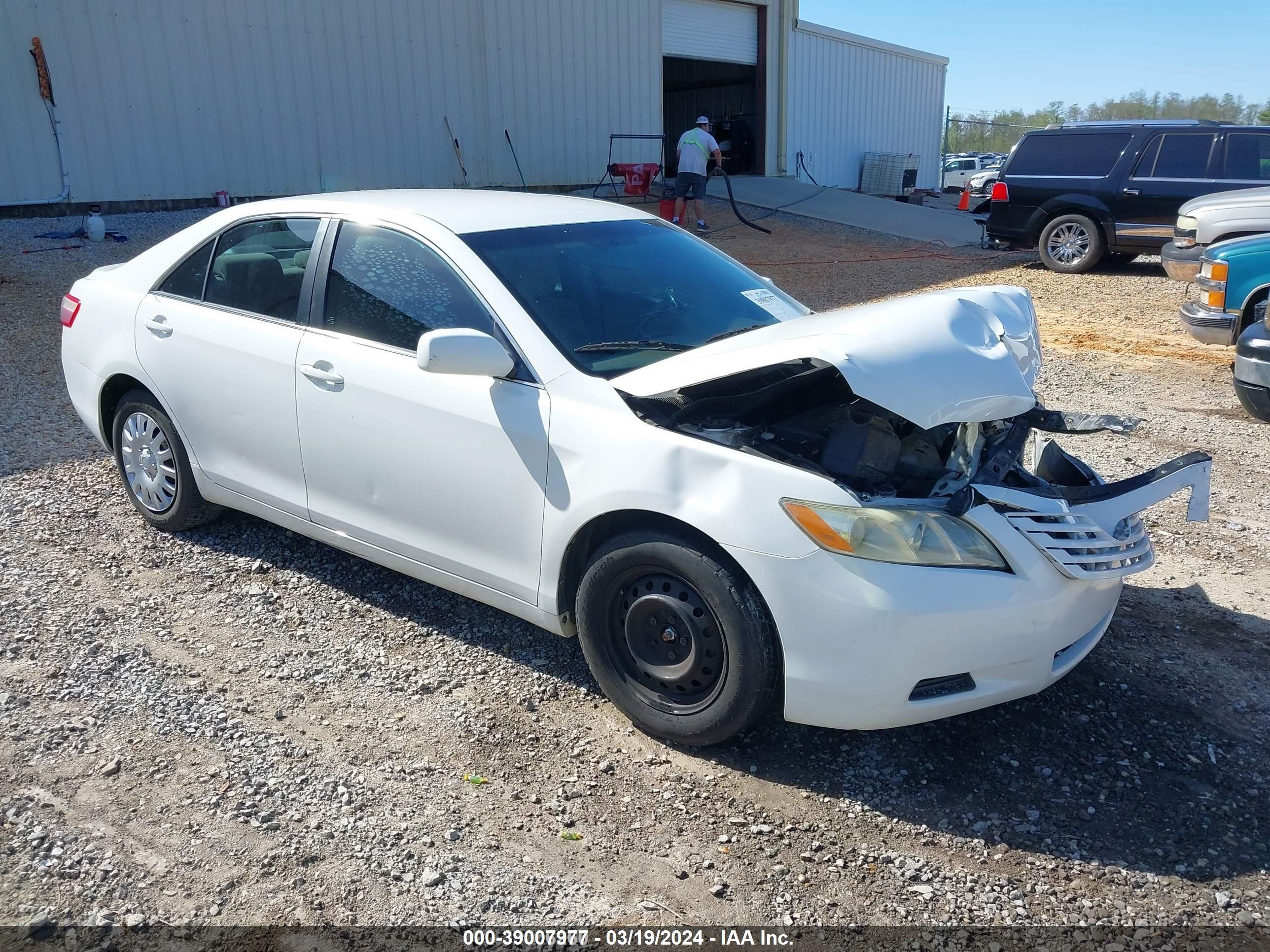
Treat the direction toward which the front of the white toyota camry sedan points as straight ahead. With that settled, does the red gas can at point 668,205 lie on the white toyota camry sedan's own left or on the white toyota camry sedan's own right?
on the white toyota camry sedan's own left

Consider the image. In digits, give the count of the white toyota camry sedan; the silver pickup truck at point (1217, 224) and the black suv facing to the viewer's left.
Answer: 1

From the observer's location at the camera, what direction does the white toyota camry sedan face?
facing the viewer and to the right of the viewer

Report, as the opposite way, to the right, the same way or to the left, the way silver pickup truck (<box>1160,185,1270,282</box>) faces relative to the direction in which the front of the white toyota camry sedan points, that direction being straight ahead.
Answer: the opposite way

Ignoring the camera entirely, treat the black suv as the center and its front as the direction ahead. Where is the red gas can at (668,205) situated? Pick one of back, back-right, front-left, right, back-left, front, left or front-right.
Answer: back

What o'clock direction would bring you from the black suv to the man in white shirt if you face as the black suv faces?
The man in white shirt is roughly at 6 o'clock from the black suv.

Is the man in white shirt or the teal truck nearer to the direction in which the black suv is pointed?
the teal truck

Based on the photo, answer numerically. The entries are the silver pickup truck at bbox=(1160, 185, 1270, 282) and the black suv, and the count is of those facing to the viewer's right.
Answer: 1

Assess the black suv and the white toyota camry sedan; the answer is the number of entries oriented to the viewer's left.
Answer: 0

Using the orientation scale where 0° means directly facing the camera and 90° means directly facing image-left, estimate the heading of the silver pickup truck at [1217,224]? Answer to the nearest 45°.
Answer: approximately 90°

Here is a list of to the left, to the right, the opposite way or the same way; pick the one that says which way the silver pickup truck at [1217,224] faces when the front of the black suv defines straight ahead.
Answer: the opposite way

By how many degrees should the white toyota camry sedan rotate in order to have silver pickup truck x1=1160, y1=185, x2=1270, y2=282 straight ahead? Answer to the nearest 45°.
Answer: approximately 90° to its left

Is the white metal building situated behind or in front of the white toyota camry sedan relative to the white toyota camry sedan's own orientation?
behind

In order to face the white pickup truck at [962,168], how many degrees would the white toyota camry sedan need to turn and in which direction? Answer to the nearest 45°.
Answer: approximately 135° to its left

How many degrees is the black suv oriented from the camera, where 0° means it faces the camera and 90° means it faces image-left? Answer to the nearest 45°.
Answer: approximately 270°

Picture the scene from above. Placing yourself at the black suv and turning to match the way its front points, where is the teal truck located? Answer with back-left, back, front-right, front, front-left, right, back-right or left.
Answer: right

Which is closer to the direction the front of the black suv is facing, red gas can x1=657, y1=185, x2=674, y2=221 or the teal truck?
the teal truck
